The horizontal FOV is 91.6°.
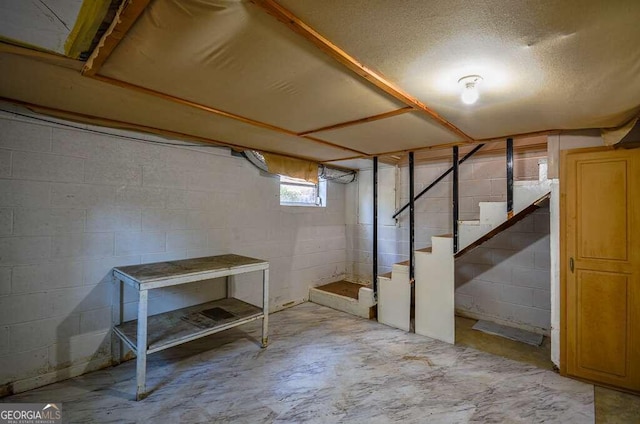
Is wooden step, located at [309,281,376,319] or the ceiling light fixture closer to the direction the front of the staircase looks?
the wooden step

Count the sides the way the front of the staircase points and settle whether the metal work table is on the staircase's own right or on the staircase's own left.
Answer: on the staircase's own left

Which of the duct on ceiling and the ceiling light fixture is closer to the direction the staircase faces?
the duct on ceiling

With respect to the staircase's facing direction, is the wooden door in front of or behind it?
behind

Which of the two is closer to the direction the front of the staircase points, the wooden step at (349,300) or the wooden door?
the wooden step

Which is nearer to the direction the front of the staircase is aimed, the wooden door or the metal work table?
the metal work table

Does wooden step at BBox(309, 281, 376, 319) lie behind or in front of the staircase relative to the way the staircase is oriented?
in front

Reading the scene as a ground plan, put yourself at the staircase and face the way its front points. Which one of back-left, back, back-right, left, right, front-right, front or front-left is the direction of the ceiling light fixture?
back-left

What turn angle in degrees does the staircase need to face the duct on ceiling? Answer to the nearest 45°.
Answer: approximately 45° to its left
